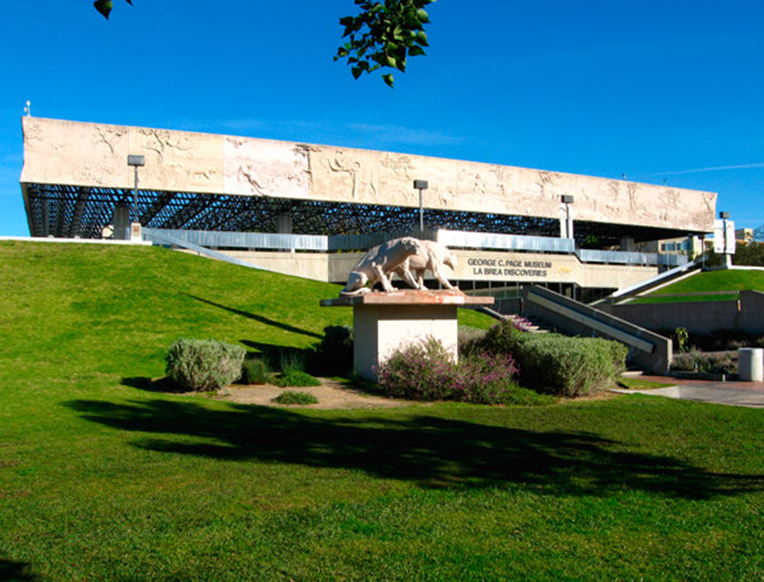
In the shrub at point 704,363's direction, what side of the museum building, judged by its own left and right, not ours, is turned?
front

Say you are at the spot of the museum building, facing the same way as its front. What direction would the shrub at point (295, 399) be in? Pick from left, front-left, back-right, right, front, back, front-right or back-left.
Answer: front-right

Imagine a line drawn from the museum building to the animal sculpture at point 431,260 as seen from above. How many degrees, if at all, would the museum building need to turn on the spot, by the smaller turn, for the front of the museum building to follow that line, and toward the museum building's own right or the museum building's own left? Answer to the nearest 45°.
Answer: approximately 45° to the museum building's own right

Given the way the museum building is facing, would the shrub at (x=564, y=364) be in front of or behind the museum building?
in front

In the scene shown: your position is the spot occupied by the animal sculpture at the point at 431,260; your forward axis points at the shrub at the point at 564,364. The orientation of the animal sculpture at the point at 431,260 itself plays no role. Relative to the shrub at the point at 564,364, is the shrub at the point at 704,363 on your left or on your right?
left

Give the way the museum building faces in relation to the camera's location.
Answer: facing the viewer and to the right of the viewer

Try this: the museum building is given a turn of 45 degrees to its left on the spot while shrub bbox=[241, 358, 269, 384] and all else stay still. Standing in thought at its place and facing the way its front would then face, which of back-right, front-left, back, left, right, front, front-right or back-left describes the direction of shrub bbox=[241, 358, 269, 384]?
right

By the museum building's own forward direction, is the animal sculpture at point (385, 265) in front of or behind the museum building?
in front

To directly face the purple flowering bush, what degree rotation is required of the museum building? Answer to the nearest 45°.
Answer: approximately 45° to its right
